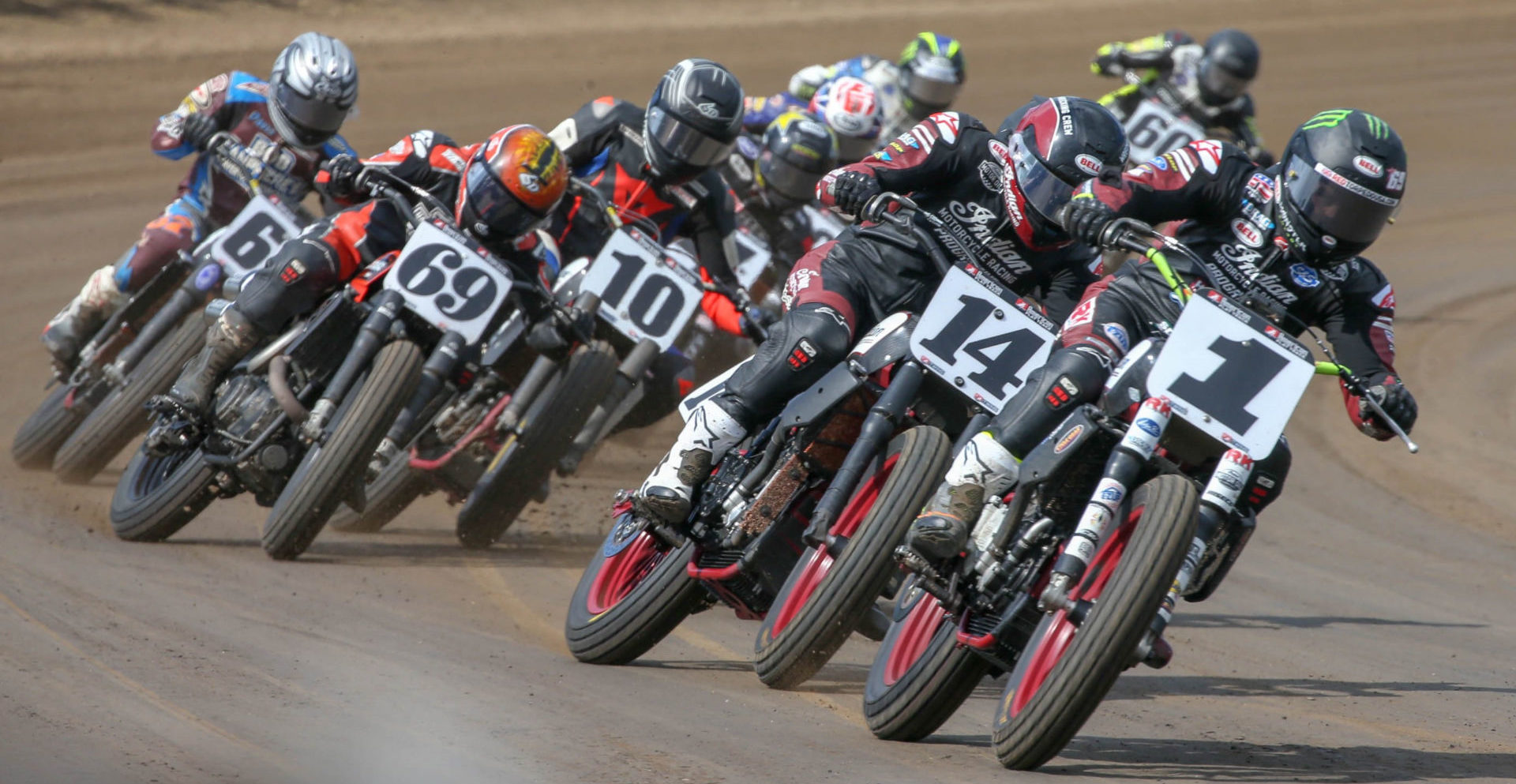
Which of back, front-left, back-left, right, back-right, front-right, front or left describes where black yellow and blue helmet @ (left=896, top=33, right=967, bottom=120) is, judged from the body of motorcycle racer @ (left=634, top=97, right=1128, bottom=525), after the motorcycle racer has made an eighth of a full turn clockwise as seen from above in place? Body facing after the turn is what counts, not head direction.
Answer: back-right

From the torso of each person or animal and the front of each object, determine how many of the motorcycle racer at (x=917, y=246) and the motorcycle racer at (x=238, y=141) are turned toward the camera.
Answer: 2

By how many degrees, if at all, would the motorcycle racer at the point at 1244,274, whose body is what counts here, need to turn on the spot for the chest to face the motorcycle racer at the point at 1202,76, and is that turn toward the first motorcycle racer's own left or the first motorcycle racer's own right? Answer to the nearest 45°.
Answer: approximately 180°

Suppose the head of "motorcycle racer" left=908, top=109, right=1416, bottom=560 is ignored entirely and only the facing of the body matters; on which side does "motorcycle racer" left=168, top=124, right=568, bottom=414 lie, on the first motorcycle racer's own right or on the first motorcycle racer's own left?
on the first motorcycle racer's own right

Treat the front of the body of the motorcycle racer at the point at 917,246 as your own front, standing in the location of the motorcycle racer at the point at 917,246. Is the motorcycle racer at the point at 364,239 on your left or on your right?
on your right

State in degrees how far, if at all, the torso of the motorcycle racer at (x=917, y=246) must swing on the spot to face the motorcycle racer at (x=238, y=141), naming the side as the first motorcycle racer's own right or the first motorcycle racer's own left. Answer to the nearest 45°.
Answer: approximately 135° to the first motorcycle racer's own right
